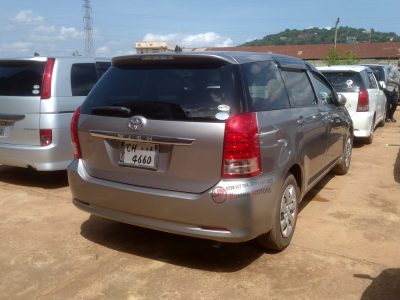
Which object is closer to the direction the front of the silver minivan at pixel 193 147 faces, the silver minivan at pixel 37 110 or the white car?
the white car

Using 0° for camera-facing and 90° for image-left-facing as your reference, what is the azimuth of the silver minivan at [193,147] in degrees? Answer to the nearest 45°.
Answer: approximately 225°

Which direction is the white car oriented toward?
away from the camera

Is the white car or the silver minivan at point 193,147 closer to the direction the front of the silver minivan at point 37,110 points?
the white car

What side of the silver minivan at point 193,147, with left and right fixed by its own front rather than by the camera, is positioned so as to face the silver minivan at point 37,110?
left

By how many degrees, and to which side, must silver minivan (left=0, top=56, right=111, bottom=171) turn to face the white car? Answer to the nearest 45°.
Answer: approximately 45° to its right

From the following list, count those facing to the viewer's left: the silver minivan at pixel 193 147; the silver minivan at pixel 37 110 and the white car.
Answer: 0

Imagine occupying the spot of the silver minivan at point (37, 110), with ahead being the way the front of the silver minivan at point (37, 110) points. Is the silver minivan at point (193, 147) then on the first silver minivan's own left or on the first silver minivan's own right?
on the first silver minivan's own right

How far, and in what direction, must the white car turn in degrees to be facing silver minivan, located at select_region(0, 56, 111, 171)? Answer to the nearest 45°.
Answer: approximately 135° to its left

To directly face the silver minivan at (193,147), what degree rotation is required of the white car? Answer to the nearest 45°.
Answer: approximately 180°

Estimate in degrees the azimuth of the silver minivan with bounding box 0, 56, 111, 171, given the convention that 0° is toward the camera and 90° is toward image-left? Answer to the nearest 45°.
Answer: approximately 225°

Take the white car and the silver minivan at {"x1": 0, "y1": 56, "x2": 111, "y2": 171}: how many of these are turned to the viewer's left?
0

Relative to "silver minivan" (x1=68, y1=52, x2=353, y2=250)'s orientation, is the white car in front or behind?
in front
